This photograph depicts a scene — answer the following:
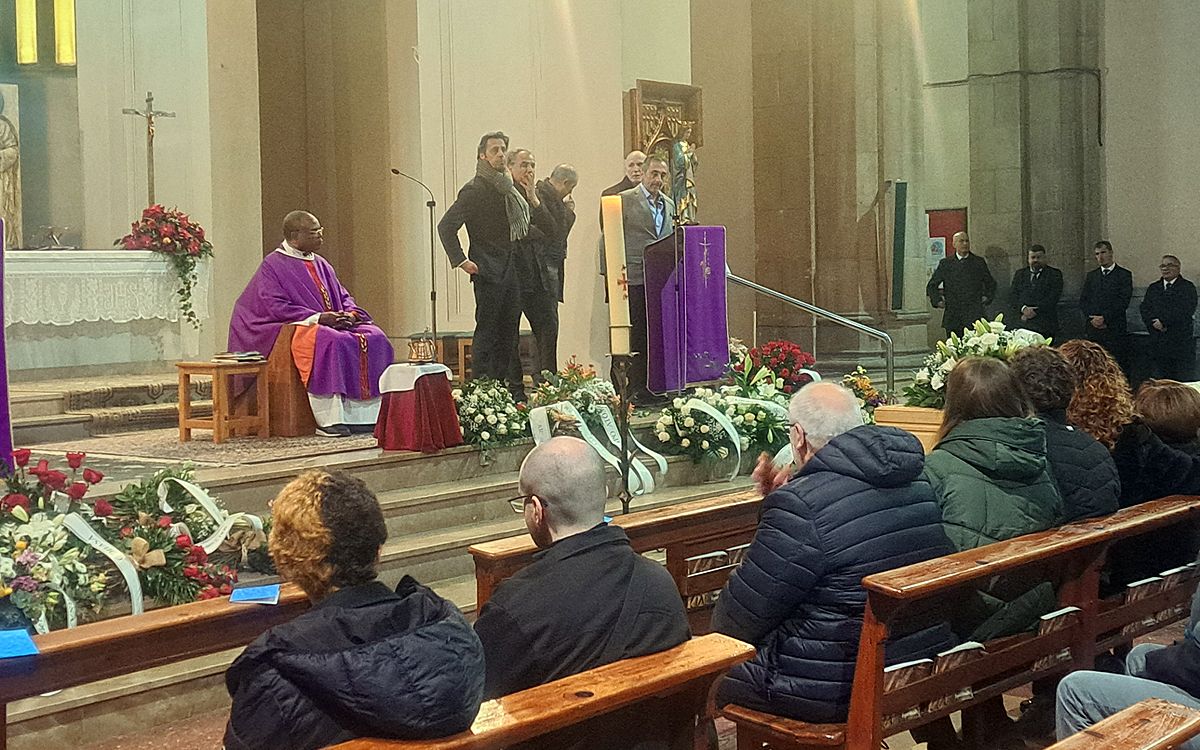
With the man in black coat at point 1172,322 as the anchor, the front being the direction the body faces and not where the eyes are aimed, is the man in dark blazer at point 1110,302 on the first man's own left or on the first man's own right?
on the first man's own right

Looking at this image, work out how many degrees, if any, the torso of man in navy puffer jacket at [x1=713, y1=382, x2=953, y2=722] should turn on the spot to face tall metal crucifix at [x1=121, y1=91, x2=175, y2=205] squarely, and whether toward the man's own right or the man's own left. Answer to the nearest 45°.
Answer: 0° — they already face it

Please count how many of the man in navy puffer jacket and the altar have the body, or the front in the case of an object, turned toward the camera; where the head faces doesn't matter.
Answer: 1

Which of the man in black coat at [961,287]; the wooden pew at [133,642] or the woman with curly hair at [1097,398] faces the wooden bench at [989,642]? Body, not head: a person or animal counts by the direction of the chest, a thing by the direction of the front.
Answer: the man in black coat

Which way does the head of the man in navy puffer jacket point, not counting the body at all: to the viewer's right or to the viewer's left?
to the viewer's left

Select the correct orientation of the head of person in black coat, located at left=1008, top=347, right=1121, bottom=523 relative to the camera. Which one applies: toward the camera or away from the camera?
away from the camera
